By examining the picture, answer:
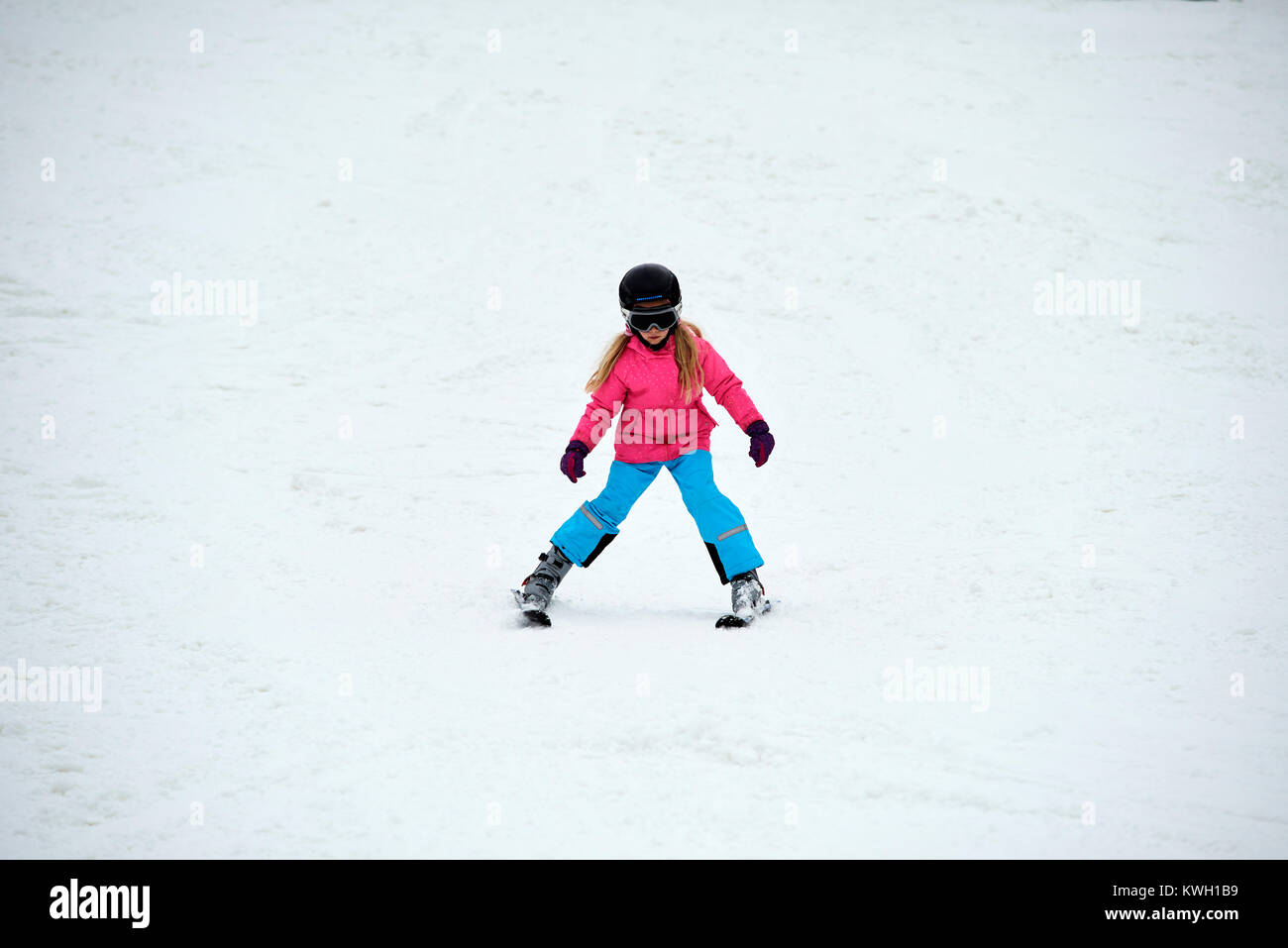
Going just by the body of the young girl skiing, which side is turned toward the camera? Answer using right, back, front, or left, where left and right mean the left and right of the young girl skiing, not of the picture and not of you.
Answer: front

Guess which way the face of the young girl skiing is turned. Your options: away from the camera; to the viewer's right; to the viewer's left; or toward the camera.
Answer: toward the camera
